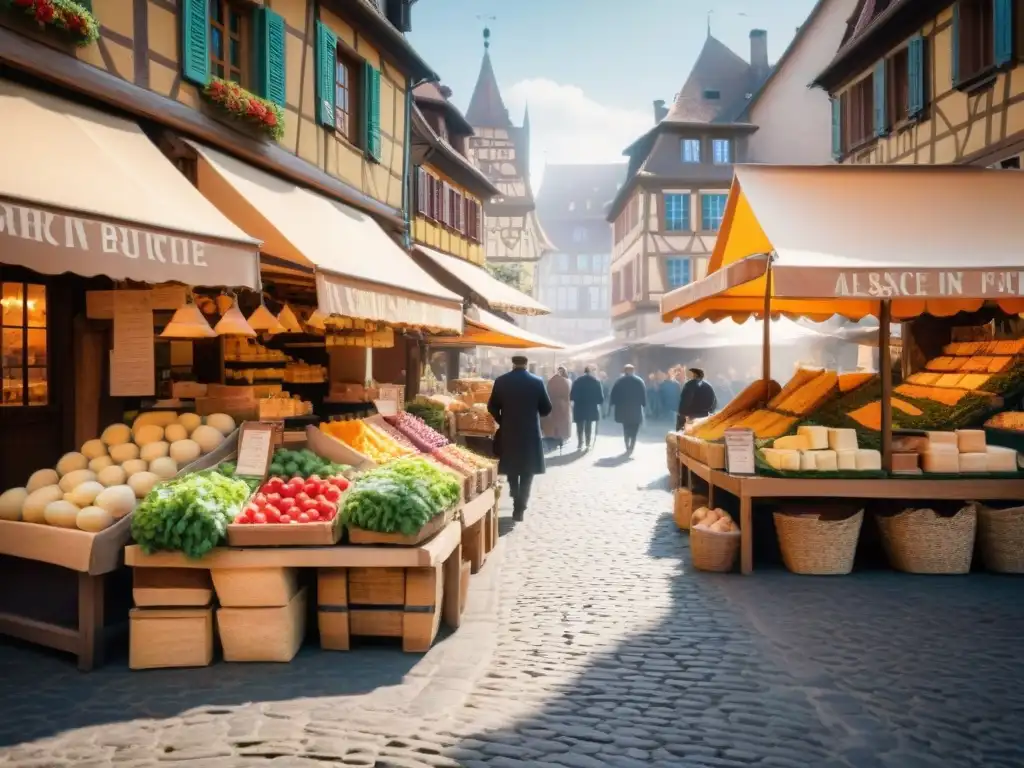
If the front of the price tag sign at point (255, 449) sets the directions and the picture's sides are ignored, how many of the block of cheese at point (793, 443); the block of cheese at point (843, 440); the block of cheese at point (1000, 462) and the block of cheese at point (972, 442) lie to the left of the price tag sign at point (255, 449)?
4

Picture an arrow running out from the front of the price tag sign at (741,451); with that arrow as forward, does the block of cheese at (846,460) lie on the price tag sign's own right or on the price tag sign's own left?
on the price tag sign's own left

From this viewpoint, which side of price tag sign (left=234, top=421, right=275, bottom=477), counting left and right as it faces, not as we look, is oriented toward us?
front

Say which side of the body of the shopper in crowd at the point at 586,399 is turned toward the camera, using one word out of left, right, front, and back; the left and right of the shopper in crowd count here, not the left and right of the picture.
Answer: back

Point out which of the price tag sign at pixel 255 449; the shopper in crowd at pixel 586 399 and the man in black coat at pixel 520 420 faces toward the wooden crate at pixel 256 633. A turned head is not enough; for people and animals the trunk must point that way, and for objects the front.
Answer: the price tag sign

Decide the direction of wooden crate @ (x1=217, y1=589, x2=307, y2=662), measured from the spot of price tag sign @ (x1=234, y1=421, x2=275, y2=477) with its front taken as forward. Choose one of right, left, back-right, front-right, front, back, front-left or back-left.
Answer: front

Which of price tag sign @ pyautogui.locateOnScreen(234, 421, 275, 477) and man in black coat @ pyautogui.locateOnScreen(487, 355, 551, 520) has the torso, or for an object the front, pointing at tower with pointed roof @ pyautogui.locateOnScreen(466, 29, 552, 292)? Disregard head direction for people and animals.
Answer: the man in black coat

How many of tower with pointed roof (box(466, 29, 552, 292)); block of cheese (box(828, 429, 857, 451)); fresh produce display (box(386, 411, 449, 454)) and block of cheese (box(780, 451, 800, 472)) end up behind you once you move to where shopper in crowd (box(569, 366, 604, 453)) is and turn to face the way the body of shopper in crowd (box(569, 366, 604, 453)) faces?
3

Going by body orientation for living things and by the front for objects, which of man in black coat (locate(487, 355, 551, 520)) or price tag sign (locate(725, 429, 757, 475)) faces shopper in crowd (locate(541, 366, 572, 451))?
the man in black coat

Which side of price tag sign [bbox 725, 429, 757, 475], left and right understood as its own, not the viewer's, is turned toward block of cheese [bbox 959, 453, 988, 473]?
left

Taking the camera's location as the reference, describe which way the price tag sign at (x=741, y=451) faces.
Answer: facing the viewer

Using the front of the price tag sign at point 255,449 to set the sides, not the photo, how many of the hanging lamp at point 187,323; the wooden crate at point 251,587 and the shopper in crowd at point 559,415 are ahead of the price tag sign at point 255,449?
1

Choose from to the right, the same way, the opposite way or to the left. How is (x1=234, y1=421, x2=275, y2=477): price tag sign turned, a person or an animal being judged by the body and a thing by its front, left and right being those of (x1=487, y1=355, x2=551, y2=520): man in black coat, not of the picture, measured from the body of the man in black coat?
the opposite way

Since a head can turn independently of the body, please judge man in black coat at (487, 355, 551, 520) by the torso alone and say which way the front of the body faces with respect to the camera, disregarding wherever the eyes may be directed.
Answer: away from the camera
